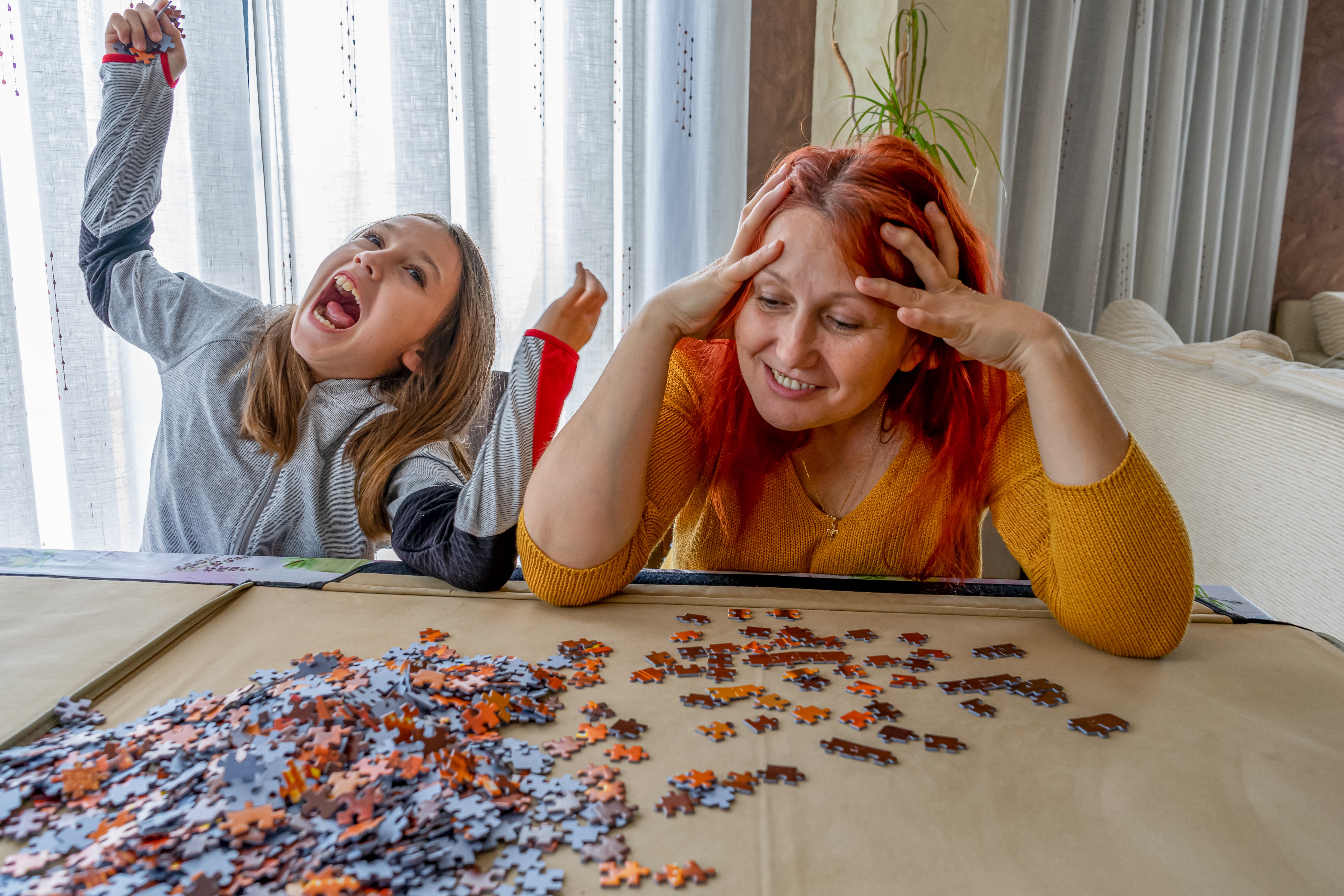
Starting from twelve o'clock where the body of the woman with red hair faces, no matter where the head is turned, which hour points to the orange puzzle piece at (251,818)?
The orange puzzle piece is roughly at 1 o'clock from the woman with red hair.

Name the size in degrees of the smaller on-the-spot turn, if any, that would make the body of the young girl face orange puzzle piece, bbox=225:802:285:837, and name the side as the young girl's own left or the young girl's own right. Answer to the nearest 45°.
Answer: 0° — they already face it

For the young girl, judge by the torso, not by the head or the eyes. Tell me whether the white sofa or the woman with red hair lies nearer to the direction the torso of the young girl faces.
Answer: the woman with red hair

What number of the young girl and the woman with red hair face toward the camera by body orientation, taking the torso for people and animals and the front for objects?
2

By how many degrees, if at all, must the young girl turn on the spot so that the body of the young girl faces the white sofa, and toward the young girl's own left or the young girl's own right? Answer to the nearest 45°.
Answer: approximately 90° to the young girl's own left

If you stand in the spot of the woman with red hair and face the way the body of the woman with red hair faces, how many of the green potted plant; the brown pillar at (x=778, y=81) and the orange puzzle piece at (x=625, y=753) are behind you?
2

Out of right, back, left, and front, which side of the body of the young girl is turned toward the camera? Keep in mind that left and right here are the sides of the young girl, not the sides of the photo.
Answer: front

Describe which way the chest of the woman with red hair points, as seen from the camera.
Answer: toward the camera

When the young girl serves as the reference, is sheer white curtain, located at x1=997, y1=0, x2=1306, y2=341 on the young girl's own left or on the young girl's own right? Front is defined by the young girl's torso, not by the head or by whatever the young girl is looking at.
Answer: on the young girl's own left

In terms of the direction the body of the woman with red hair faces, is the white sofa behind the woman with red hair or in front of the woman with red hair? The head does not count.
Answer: behind

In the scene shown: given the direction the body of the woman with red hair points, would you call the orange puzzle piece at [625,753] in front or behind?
in front

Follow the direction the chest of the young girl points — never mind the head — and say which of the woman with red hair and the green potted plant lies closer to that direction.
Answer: the woman with red hair

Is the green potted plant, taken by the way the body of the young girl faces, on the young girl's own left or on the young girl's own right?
on the young girl's own left

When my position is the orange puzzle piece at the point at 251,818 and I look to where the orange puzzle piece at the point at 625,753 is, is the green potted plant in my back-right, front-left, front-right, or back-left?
front-left

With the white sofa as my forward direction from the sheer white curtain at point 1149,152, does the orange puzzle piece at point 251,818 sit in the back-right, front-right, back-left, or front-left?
front-right
